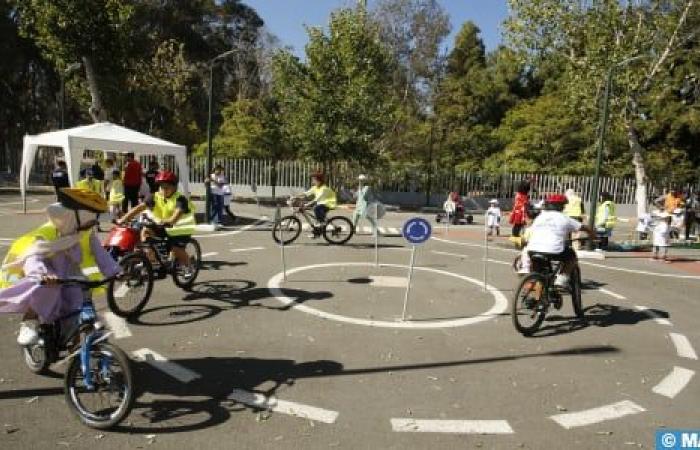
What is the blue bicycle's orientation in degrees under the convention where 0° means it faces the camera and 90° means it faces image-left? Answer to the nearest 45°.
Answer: approximately 315°

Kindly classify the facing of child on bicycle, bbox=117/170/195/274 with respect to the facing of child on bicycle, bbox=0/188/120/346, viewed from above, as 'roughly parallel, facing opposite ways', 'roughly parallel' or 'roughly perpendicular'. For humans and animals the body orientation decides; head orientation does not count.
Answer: roughly perpendicular

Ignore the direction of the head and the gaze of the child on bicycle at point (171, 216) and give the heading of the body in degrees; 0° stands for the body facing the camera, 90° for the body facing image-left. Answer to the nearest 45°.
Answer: approximately 45°

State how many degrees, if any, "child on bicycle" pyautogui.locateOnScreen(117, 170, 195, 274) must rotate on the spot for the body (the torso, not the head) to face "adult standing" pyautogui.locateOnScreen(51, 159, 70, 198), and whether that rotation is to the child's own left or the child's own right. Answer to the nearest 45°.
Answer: approximately 135° to the child's own right

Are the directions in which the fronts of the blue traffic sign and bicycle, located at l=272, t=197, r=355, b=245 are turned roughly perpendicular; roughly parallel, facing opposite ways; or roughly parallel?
roughly perpendicular

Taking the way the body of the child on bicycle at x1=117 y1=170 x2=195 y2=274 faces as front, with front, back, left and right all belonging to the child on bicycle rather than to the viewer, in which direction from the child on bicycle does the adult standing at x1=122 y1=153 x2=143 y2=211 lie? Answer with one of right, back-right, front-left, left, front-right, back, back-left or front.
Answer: back-right

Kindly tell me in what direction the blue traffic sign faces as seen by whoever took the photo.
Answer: facing the viewer

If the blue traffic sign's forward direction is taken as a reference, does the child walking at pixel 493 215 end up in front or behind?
behind

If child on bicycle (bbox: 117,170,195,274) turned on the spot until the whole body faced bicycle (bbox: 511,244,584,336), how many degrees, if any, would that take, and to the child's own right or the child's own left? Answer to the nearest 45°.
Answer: approximately 90° to the child's own left

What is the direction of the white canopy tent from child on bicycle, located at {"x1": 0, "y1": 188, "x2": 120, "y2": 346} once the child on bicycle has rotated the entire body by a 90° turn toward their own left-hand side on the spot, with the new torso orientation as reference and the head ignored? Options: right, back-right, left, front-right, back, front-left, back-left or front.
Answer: front-left

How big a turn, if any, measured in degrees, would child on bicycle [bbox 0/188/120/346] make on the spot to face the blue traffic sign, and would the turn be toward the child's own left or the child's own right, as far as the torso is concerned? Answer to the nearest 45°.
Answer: approximately 45° to the child's own left

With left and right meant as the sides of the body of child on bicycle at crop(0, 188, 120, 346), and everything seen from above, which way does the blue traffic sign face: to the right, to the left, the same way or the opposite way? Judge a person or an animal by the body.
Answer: to the right

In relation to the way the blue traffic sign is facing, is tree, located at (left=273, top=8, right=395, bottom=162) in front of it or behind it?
behind

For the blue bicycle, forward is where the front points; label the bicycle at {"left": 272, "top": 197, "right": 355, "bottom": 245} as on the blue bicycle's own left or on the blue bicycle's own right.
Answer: on the blue bicycle's own left
